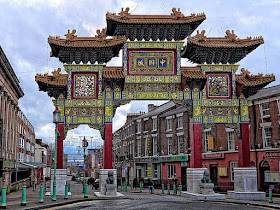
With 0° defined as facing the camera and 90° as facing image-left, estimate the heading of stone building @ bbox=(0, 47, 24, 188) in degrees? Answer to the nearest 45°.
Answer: approximately 270°

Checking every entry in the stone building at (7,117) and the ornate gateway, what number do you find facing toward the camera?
1

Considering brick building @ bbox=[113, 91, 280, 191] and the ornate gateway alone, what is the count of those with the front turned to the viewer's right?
0

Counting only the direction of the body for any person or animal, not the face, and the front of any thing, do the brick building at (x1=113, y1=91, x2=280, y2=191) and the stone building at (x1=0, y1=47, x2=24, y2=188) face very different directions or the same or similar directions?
very different directions

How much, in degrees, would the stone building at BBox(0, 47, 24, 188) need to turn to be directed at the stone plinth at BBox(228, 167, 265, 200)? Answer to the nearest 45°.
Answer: approximately 45° to its right

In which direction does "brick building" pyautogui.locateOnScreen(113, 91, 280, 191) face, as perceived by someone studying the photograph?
facing the viewer and to the left of the viewer

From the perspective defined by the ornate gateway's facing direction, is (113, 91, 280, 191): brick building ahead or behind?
behind

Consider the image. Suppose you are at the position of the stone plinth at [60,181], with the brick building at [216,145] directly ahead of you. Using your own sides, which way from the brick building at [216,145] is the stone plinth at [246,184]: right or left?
right

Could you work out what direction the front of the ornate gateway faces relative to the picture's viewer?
facing the viewer

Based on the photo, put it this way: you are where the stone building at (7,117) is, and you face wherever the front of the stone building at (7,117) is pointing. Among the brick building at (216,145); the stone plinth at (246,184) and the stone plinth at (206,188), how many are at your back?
0

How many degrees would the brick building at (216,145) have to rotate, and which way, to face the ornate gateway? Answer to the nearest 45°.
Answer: approximately 45° to its left

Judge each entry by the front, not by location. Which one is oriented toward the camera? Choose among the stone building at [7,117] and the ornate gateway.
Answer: the ornate gateway

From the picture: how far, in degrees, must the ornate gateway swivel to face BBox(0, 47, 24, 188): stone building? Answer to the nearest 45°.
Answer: approximately 135° to its right

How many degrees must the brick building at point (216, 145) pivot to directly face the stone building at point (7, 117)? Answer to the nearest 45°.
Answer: approximately 45° to its right
